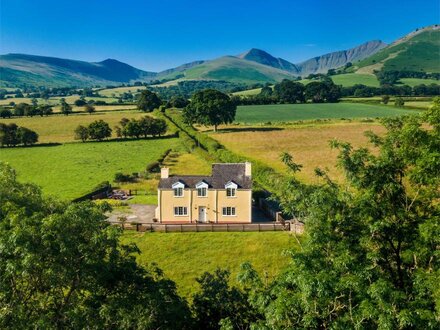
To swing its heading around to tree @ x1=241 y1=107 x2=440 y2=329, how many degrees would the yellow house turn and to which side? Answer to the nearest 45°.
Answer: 0° — it already faces it

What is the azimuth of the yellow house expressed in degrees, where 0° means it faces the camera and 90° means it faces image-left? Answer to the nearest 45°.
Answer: approximately 0°

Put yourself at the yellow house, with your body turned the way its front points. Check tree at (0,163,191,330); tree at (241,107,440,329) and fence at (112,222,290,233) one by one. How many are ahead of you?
3

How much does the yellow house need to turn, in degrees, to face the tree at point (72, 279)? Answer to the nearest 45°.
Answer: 0° — it already faces it

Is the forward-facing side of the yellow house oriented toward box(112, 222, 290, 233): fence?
yes

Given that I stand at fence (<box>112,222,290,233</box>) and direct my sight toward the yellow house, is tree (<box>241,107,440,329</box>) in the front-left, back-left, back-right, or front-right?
back-right
